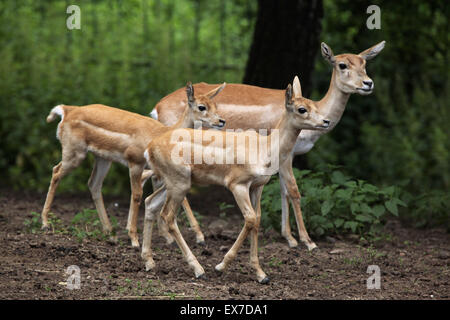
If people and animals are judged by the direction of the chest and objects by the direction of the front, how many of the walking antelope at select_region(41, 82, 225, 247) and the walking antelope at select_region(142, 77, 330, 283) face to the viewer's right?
2

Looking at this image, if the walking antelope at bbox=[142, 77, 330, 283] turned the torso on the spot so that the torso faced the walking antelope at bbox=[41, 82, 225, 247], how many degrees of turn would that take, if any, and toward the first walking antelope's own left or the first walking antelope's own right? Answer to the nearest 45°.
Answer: approximately 135° to the first walking antelope's own left

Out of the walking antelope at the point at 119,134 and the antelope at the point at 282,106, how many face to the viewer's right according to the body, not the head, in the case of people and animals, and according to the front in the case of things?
2

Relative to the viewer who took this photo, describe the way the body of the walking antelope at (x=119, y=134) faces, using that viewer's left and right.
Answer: facing to the right of the viewer

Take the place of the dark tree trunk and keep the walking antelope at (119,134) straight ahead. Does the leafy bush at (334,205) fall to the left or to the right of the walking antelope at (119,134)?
left

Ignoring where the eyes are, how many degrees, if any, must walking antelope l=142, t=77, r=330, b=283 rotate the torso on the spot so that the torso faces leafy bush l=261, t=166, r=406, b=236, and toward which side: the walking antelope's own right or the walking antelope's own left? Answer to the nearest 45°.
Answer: approximately 45° to the walking antelope's own left

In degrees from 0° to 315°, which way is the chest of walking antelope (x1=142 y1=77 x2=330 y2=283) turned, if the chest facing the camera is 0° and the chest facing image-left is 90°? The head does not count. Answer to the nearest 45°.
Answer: approximately 270°

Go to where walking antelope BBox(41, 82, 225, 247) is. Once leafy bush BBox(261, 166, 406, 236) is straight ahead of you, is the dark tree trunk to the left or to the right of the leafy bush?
left

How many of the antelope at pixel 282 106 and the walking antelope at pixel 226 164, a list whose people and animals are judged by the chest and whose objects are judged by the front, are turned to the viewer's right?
2

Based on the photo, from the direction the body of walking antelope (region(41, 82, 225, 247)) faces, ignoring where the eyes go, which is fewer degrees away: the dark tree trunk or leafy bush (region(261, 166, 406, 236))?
the leafy bush

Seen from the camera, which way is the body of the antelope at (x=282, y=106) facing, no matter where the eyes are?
to the viewer's right

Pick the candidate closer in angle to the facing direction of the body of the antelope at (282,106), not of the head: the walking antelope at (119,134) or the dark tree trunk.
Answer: the dark tree trunk
